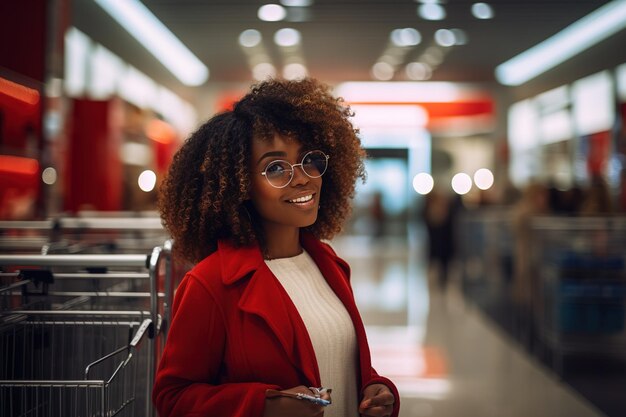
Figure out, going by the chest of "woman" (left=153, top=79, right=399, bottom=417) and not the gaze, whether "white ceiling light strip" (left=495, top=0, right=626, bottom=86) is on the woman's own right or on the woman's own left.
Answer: on the woman's own left

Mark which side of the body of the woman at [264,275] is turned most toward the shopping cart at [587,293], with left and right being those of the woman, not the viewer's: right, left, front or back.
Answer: left

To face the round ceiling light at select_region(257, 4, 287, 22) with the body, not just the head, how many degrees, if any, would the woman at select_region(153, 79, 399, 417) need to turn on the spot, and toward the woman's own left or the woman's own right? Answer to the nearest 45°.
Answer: approximately 135° to the woman's own left

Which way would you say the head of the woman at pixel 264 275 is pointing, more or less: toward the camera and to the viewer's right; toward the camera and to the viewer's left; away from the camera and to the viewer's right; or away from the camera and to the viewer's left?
toward the camera and to the viewer's right

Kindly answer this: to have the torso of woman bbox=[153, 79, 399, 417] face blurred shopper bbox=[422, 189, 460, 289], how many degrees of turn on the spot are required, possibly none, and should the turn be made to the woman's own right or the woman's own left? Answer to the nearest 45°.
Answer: approximately 135° to the woman's own left

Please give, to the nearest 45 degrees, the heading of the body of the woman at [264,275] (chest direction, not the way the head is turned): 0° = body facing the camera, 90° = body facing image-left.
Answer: approximately 315°

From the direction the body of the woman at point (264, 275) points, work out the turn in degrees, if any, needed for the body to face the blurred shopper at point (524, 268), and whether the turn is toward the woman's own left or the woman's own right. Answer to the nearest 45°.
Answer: approximately 90° to the woman's own left
